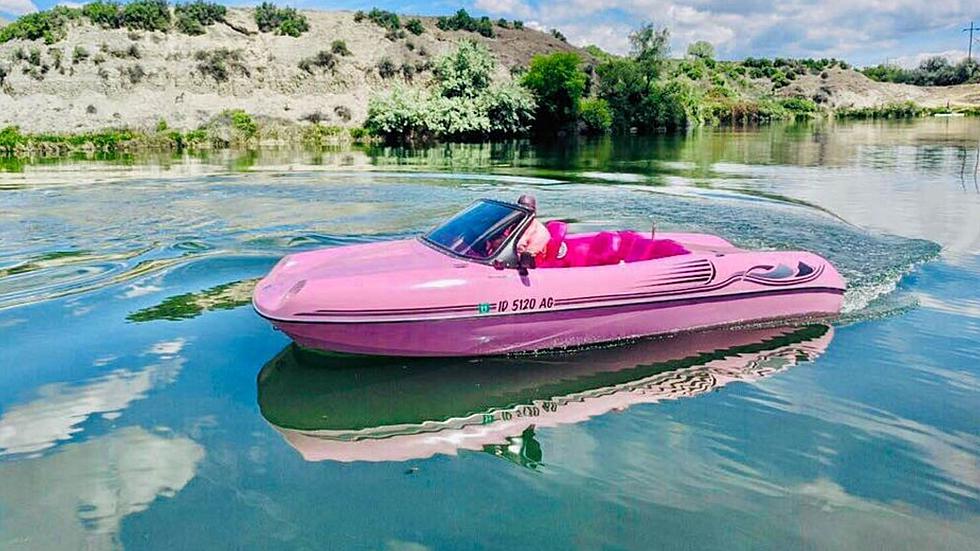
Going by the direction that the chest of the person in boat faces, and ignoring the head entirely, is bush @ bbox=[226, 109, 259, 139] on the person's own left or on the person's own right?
on the person's own right

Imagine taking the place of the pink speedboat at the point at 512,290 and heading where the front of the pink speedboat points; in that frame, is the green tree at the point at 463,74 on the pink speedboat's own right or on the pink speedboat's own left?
on the pink speedboat's own right

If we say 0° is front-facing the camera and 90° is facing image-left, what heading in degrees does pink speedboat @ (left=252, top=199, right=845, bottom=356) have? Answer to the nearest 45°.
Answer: approximately 45°

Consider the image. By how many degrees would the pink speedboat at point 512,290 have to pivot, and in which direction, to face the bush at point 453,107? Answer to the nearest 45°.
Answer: approximately 135° to its right

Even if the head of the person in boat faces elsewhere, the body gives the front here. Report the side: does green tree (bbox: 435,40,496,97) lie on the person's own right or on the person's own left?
on the person's own right

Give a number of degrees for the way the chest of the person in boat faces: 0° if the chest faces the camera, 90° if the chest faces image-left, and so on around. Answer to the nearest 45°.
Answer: approximately 90°
